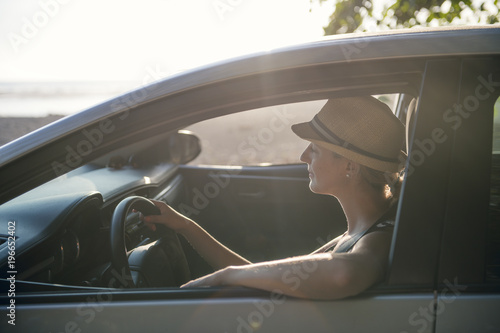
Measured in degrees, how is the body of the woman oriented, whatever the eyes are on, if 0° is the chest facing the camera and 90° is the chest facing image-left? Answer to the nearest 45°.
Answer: approximately 90°

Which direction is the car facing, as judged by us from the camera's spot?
facing to the left of the viewer

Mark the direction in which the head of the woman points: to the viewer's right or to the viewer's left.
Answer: to the viewer's left
